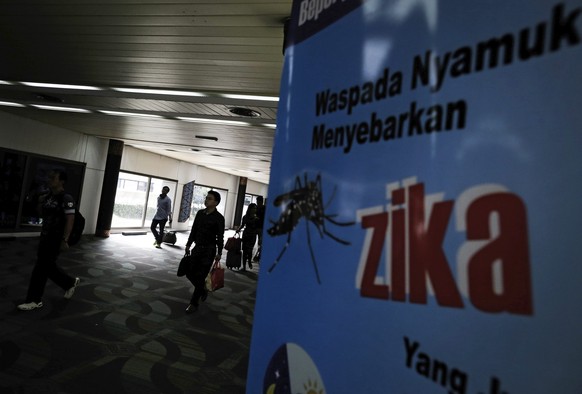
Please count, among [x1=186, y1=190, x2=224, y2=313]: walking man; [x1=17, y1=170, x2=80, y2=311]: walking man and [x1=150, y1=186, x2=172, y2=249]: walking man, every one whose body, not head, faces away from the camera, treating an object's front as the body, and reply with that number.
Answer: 0

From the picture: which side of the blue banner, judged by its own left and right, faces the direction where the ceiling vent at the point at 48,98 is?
right

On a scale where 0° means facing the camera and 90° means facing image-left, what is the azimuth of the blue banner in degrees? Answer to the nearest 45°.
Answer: approximately 45°

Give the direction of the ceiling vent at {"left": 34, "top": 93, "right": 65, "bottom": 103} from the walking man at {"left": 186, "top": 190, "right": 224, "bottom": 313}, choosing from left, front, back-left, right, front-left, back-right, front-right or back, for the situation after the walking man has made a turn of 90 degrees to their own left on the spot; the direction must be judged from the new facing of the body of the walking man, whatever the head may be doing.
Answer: back

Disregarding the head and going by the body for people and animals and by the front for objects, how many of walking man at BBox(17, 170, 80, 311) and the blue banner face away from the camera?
0

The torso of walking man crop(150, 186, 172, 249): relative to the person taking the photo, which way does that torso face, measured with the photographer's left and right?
facing the viewer and to the left of the viewer

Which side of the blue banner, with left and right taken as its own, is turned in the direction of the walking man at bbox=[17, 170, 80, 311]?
right

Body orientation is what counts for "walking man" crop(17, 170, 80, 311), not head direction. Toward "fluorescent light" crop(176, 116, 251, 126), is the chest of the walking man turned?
no

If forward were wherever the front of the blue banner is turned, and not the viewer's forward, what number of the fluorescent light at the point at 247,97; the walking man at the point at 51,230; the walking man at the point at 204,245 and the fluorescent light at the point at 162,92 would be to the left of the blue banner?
0

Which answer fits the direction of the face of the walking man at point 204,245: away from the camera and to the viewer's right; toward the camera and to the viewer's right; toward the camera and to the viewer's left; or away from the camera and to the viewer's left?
toward the camera and to the viewer's left

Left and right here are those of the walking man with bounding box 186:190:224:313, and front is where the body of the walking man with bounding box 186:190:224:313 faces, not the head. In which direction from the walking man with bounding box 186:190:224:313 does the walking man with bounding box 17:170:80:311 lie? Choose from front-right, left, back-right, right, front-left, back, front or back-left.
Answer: front-right
